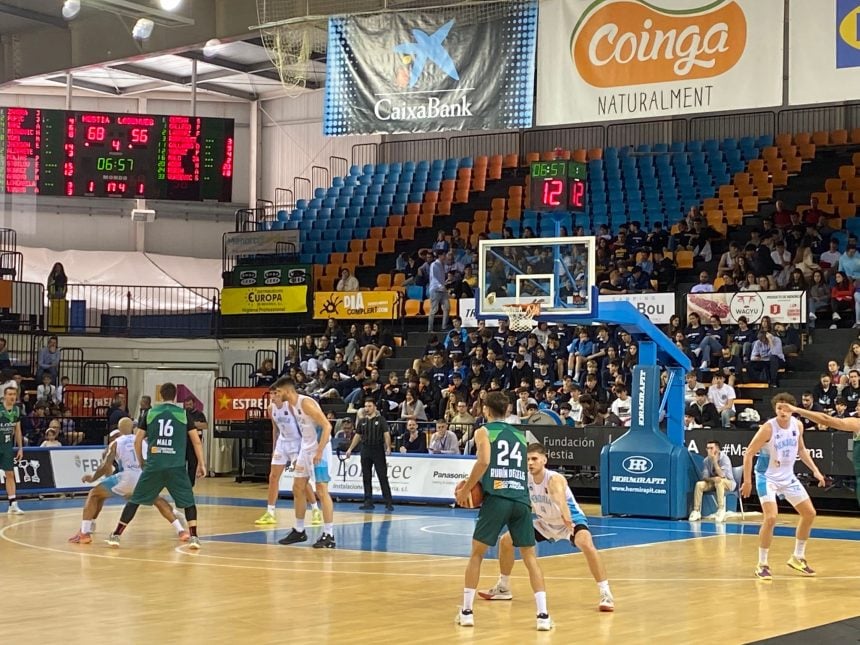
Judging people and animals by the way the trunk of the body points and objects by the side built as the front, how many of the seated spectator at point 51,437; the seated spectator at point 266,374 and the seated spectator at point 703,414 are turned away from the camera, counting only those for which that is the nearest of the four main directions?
0

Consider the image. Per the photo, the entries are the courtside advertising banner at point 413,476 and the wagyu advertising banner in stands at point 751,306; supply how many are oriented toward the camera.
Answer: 2

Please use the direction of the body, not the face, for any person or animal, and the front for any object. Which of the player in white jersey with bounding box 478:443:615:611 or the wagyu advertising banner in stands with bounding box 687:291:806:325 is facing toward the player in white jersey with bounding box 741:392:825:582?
the wagyu advertising banner in stands

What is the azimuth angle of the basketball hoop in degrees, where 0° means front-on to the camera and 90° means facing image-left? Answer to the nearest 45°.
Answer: approximately 45°

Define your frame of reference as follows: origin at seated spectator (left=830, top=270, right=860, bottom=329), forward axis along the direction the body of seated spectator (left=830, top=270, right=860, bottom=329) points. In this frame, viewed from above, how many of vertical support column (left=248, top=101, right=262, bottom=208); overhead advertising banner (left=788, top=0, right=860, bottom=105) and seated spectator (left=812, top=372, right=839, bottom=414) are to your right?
1

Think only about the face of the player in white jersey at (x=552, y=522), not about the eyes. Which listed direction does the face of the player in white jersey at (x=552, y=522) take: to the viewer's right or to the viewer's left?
to the viewer's left

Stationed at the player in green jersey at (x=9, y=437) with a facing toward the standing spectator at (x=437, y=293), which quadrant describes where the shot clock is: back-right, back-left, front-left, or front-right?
front-right

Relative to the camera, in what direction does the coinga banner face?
facing the viewer

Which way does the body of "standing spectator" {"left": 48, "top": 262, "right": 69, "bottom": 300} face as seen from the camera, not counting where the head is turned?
toward the camera

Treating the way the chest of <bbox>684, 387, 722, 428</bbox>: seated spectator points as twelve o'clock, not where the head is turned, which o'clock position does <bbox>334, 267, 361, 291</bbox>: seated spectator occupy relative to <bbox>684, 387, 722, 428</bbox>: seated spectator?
<bbox>334, 267, 361, 291</bbox>: seated spectator is roughly at 3 o'clock from <bbox>684, 387, 722, 428</bbox>: seated spectator.

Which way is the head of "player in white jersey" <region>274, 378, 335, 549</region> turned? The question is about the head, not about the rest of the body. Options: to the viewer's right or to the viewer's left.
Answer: to the viewer's left

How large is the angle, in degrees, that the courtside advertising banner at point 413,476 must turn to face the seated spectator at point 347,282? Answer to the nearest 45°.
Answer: approximately 180°

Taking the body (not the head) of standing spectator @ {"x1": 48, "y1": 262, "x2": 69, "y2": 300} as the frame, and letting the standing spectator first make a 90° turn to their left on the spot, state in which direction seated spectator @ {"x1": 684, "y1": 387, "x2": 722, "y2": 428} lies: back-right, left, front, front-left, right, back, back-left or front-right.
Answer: front-right

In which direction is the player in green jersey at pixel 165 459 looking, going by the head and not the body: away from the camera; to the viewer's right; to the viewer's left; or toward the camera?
away from the camera
